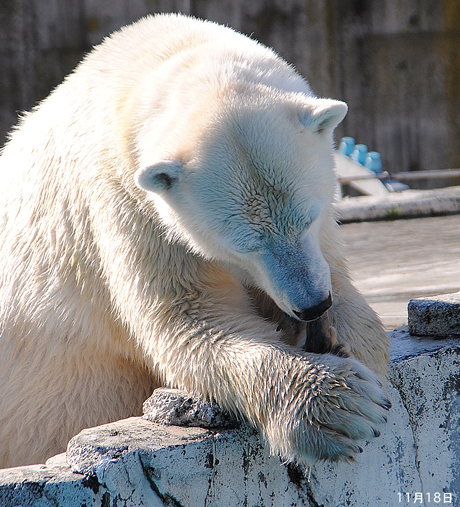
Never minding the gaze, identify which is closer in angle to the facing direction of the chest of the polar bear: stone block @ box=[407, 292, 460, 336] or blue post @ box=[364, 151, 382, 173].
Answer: the stone block

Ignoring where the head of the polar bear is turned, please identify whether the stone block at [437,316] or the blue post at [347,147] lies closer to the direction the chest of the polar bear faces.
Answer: the stone block

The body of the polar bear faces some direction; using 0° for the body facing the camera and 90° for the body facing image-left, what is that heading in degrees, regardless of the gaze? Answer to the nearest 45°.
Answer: approximately 315°

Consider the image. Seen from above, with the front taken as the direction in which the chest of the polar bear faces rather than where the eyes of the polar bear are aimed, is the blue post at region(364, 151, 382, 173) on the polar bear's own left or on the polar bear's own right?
on the polar bear's own left

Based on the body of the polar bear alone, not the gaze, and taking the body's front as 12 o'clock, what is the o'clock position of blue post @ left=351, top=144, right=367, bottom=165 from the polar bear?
The blue post is roughly at 8 o'clock from the polar bear.
